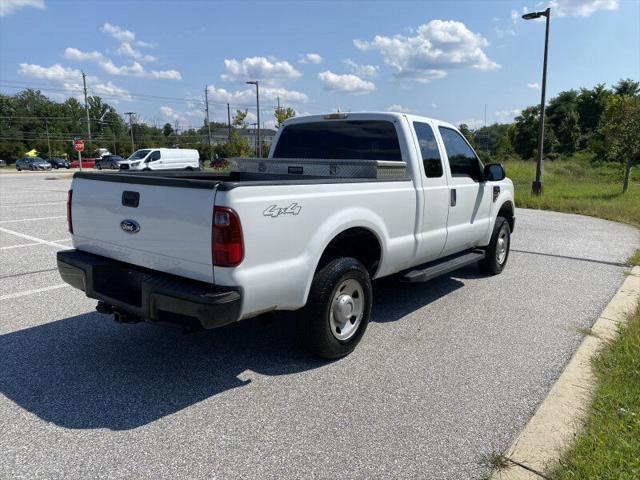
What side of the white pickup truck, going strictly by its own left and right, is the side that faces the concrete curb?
right

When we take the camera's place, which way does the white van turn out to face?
facing the viewer and to the left of the viewer

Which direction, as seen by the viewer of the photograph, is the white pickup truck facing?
facing away from the viewer and to the right of the viewer
